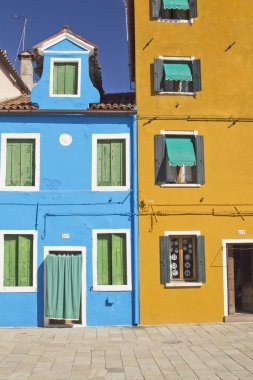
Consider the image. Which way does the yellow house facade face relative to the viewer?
toward the camera

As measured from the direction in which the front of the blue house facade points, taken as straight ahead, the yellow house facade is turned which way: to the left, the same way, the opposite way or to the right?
the same way

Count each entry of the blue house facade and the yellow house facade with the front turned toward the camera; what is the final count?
2

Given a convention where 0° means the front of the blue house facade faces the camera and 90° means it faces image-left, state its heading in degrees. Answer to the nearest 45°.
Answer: approximately 0°

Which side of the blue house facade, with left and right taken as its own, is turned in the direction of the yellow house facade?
left

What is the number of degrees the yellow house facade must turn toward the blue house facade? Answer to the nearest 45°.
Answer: approximately 90° to its right
